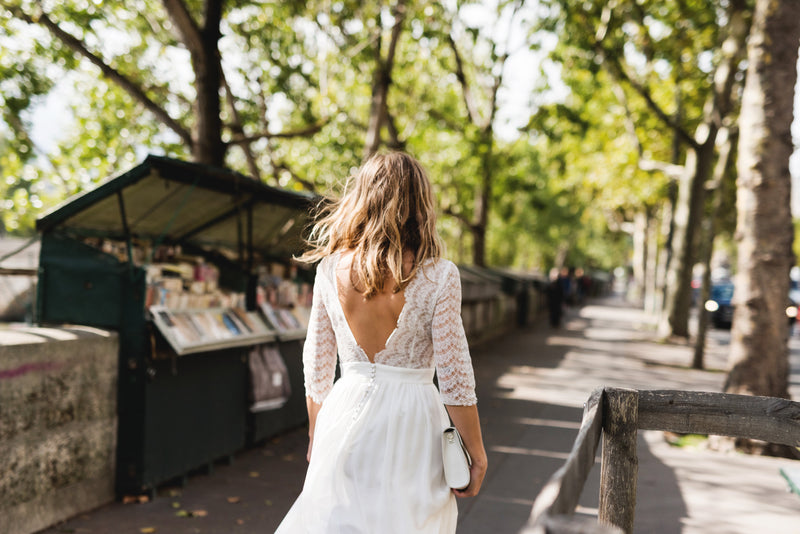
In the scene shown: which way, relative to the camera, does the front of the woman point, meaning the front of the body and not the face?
away from the camera

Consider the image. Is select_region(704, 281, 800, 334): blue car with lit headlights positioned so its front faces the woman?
yes

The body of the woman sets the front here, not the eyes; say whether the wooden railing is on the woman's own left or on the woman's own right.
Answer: on the woman's own right

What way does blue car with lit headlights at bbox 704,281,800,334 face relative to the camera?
toward the camera

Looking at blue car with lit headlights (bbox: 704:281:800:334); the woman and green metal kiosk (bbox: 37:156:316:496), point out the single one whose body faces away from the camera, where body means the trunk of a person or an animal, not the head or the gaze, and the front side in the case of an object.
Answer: the woman

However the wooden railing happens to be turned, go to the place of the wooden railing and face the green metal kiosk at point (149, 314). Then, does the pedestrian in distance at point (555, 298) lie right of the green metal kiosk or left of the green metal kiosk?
right

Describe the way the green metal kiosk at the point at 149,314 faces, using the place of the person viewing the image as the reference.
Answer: facing the viewer and to the right of the viewer

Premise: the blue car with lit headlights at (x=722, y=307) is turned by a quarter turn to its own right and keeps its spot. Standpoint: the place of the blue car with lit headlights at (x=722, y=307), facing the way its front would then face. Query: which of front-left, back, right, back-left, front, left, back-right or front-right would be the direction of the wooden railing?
left

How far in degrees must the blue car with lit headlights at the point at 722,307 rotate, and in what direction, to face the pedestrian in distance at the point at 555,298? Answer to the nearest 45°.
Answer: approximately 45° to its right

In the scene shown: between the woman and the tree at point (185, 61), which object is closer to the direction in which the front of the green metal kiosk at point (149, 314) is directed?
the woman

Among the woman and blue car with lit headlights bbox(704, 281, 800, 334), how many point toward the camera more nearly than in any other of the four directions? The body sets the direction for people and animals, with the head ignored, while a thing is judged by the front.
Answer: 1

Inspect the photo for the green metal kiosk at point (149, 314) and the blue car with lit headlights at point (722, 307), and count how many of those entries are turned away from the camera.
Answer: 0

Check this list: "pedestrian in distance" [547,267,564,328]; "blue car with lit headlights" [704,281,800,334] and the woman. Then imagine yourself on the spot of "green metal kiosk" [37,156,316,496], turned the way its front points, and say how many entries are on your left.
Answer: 2

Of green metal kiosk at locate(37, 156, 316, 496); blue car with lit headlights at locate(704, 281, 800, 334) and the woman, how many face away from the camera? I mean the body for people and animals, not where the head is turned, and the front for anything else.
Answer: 1

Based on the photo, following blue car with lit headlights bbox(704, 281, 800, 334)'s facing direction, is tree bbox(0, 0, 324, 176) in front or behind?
in front

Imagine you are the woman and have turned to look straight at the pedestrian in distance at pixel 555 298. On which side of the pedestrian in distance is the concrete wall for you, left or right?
left

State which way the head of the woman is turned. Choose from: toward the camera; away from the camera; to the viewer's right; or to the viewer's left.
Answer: away from the camera
